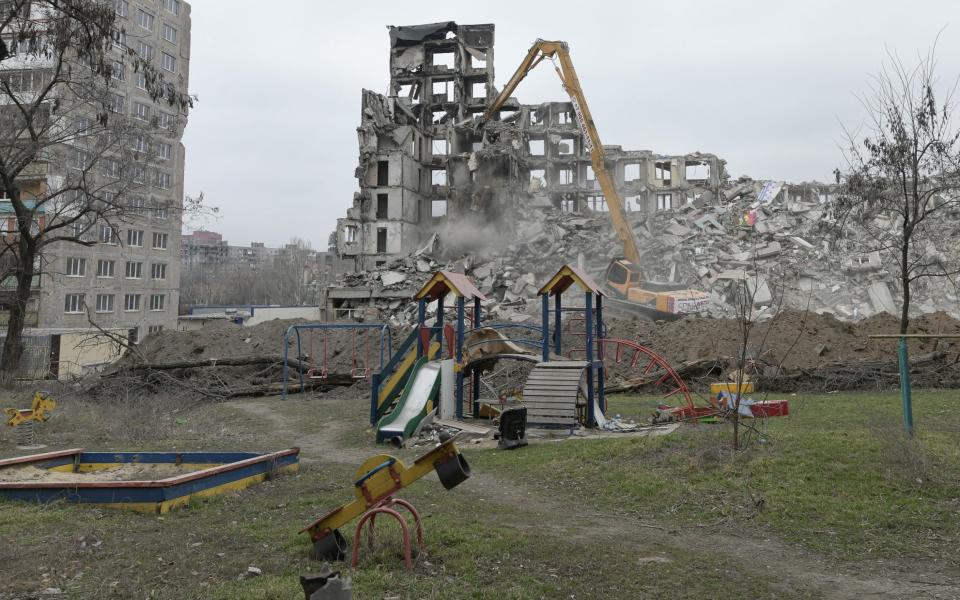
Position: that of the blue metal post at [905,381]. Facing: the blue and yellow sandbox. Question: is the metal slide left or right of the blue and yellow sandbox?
right

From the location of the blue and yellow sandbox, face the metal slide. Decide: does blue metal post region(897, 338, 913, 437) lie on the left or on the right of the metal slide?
right

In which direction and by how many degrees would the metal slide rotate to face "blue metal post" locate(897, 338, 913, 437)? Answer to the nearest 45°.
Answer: approximately 90° to its left

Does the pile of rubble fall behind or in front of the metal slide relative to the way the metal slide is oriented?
behind

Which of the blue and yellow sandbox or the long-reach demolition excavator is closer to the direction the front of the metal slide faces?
the blue and yellow sandbox

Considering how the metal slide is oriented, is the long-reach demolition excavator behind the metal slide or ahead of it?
behind

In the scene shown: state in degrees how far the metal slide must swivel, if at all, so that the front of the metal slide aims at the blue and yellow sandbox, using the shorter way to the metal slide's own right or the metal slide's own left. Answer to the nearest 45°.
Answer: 0° — it already faces it

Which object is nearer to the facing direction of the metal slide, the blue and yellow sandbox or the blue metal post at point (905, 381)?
the blue and yellow sandbox

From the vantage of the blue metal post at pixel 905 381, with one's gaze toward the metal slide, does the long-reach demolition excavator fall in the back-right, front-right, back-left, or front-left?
front-right

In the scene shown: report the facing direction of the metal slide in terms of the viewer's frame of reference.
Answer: facing the viewer and to the left of the viewer

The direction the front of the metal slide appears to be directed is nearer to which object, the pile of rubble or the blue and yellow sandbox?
the blue and yellow sandbox
